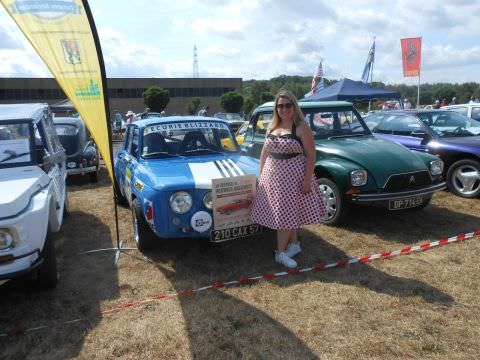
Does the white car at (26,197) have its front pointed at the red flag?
no

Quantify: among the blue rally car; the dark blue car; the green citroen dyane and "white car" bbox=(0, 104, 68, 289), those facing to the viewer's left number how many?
0

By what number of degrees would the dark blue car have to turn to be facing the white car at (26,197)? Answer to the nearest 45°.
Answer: approximately 90° to its right

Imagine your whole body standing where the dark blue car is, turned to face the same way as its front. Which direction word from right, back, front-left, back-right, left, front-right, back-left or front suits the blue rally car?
right

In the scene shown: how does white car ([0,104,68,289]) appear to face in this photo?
toward the camera

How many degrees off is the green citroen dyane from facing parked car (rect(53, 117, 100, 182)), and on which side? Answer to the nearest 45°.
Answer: approximately 180°

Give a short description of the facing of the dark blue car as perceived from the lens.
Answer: facing the viewer and to the right of the viewer

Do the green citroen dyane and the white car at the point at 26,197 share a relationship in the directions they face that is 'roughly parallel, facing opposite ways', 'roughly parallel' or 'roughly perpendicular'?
roughly parallel

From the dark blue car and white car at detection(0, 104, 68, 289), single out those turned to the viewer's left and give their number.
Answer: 0

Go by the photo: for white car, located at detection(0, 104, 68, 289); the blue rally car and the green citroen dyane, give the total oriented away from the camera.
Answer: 0

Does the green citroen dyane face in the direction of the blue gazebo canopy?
no

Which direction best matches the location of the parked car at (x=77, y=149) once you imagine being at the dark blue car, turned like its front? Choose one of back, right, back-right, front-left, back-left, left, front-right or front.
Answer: back-right

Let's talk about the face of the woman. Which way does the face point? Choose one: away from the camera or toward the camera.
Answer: toward the camera

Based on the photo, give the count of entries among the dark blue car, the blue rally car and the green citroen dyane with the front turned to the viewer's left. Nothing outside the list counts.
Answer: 0

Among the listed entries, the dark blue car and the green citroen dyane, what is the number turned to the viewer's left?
0

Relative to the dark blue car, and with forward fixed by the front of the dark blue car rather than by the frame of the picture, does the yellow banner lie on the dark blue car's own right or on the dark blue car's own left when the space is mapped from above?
on the dark blue car's own right

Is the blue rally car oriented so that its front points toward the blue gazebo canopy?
no

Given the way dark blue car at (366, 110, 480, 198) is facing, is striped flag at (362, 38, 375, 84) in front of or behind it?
behind

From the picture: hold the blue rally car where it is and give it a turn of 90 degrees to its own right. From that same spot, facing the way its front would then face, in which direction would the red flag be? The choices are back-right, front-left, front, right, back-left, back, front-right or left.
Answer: back
